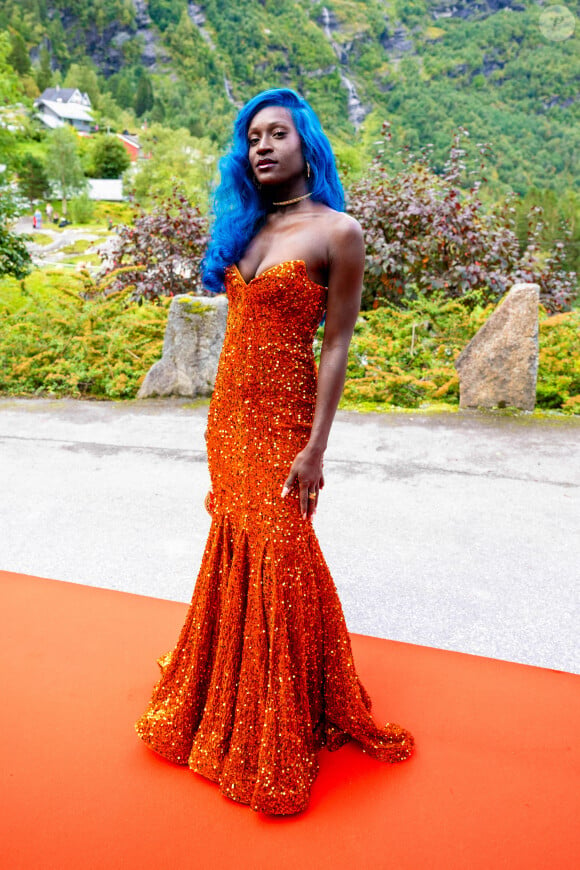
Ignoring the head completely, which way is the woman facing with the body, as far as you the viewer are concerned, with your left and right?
facing the viewer and to the left of the viewer

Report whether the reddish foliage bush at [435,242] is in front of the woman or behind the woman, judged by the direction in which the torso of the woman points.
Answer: behind

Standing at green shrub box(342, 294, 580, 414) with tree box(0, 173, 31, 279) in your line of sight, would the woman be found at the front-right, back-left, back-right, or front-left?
back-left

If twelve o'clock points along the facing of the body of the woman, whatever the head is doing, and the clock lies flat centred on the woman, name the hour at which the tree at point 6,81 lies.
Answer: The tree is roughly at 4 o'clock from the woman.

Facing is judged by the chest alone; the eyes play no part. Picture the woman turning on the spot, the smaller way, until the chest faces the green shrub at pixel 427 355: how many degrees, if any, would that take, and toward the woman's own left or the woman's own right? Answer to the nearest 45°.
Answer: approximately 135° to the woman's own right

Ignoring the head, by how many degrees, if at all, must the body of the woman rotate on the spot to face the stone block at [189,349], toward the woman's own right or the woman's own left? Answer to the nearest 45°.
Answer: approximately 135° to the woman's own right

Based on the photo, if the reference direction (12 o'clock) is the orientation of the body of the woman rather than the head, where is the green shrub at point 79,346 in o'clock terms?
The green shrub is roughly at 4 o'clock from the woman.

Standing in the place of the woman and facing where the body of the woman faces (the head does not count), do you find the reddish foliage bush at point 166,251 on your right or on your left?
on your right

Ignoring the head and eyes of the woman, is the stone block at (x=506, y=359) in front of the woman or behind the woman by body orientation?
behind

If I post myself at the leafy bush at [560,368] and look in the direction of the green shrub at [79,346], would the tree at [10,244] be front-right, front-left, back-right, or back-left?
front-right

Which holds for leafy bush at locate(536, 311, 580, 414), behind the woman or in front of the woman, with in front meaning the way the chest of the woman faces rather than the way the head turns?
behind
